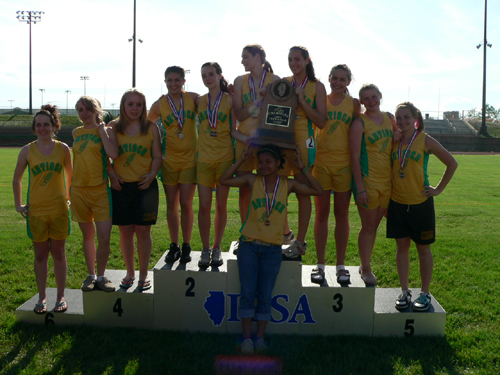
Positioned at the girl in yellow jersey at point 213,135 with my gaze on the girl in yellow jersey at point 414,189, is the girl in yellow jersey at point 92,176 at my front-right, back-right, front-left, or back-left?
back-right

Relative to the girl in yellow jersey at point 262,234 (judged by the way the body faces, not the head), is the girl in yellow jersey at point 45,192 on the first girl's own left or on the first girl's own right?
on the first girl's own right

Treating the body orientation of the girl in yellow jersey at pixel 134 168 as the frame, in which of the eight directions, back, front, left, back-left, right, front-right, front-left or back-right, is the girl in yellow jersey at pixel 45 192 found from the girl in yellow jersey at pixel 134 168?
right

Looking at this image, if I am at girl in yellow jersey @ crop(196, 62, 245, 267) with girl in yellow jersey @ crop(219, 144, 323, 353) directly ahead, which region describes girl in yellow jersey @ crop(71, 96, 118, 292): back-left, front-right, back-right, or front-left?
back-right

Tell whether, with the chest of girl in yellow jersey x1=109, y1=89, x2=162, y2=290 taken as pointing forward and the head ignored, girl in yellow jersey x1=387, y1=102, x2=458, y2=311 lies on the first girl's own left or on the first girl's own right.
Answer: on the first girl's own left

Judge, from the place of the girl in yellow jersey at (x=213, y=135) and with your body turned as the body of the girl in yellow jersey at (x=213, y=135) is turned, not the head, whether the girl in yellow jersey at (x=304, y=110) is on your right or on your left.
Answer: on your left

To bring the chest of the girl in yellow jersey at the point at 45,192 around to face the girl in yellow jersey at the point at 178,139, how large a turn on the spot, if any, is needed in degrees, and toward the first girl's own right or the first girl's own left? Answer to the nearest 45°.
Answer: approximately 90° to the first girl's own left

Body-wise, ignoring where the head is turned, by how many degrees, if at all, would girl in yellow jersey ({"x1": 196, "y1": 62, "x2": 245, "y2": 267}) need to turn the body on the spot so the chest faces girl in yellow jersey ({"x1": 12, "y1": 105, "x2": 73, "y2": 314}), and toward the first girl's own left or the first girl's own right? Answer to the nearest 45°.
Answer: approximately 90° to the first girl's own right
